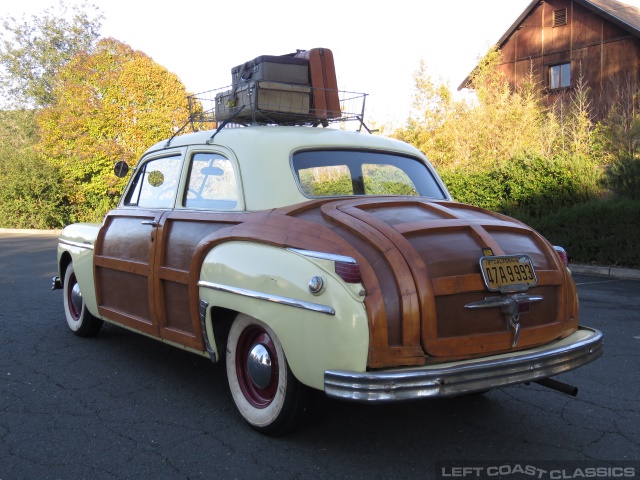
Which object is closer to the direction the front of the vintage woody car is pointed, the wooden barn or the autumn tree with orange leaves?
the autumn tree with orange leaves

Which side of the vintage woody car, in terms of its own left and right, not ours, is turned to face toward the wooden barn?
right

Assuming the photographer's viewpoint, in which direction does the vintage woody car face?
facing away from the viewer and to the left of the viewer

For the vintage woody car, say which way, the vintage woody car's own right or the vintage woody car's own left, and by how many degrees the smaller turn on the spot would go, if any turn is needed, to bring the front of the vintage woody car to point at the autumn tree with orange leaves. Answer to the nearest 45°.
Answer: approximately 45° to the vintage woody car's own right

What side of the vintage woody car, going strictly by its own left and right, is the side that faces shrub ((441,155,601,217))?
right

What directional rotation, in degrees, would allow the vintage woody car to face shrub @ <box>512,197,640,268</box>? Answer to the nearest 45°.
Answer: approximately 90° to its right

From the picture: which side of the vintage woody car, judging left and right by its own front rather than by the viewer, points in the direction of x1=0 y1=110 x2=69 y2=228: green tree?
front
